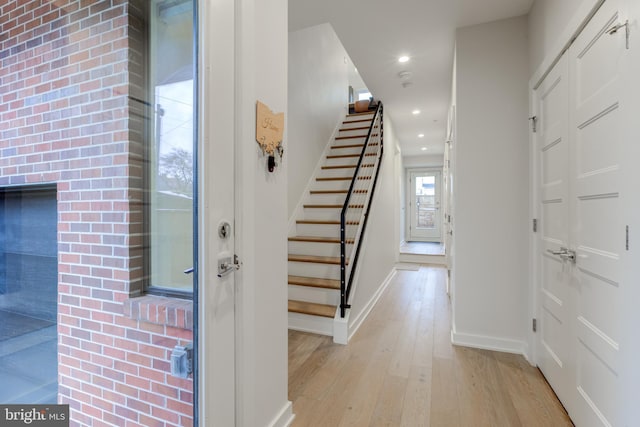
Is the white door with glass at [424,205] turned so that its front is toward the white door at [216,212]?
yes

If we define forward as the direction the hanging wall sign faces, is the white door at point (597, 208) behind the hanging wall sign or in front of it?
in front

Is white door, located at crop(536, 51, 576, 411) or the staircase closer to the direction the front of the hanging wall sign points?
the white door

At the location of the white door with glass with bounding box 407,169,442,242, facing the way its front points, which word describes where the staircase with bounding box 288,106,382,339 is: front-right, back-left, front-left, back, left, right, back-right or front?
front

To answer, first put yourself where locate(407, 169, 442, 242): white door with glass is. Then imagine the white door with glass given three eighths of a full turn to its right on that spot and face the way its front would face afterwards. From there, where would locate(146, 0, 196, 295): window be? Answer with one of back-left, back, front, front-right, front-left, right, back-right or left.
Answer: back-left

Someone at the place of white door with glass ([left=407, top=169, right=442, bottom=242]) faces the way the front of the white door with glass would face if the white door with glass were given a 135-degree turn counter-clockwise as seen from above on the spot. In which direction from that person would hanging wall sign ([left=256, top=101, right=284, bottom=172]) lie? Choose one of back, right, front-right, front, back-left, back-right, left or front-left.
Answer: back-right

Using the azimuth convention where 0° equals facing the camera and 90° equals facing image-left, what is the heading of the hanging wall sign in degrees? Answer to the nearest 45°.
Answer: approximately 315°

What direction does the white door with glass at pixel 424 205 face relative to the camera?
toward the camera

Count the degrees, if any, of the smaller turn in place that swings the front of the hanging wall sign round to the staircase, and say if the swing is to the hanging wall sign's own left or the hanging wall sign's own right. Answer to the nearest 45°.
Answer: approximately 135° to the hanging wall sign's own left
